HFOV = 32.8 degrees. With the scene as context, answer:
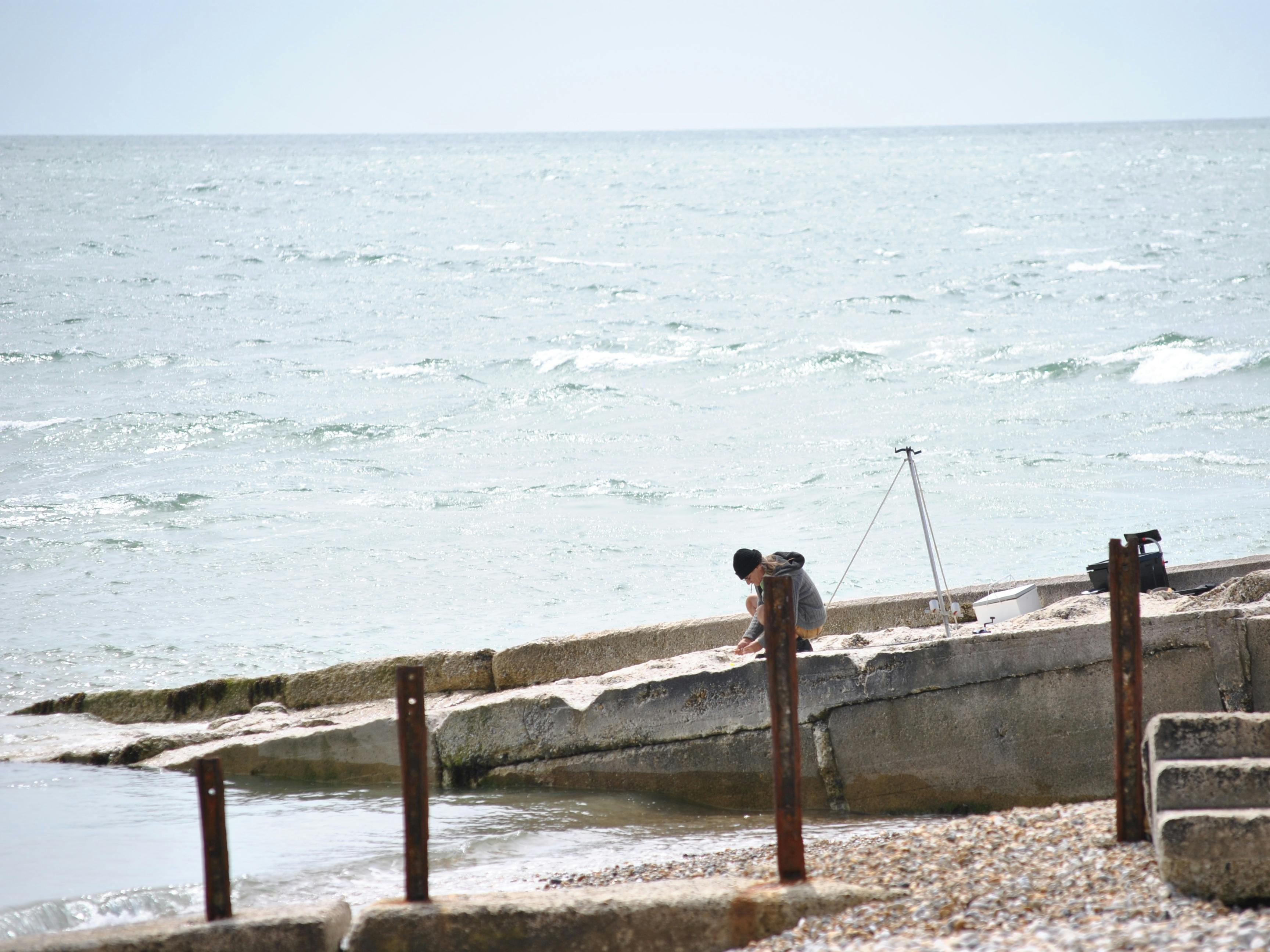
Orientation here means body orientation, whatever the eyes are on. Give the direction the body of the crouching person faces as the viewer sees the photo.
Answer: to the viewer's left

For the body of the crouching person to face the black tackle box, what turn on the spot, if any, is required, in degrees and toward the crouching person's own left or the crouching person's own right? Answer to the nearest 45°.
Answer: approximately 135° to the crouching person's own right

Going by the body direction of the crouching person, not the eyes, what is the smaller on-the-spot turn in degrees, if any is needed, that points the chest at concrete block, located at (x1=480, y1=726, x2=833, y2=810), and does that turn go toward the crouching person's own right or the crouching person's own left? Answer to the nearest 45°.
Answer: approximately 45° to the crouching person's own left

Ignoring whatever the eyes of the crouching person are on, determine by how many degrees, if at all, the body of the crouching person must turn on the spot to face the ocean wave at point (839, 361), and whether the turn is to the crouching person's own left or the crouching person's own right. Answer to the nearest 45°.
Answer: approximately 90° to the crouching person's own right

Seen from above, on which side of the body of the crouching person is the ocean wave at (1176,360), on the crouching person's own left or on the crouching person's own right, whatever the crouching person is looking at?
on the crouching person's own right

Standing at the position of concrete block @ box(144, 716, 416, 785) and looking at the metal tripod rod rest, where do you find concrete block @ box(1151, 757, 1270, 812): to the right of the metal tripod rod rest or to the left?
right

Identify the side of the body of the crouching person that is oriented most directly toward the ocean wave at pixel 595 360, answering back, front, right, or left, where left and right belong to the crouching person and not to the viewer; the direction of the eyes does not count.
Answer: right

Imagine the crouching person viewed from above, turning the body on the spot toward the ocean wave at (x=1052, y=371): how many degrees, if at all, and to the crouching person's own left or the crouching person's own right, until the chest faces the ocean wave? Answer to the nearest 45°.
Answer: approximately 90° to the crouching person's own right

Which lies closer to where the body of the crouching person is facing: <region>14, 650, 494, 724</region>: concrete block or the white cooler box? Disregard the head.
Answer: the concrete block

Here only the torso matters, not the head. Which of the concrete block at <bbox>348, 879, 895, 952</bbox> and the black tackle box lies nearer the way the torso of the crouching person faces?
the concrete block

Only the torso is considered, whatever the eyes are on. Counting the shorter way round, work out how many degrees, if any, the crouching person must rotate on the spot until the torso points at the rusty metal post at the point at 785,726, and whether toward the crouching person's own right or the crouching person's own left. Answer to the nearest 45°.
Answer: approximately 90° to the crouching person's own left

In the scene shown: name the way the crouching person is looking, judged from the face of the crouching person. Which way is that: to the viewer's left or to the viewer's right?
to the viewer's left
